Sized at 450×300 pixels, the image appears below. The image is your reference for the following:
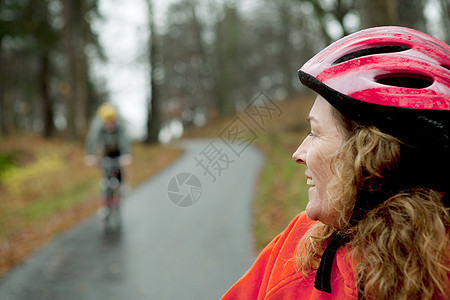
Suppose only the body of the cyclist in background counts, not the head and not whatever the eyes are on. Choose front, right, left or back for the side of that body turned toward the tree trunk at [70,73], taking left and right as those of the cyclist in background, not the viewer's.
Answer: back

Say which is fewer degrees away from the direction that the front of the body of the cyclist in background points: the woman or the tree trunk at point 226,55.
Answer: the woman

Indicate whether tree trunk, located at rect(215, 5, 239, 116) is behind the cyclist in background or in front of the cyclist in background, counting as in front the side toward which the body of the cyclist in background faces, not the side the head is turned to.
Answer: behind

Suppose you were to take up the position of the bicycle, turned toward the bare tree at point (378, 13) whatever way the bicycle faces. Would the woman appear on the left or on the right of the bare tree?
right

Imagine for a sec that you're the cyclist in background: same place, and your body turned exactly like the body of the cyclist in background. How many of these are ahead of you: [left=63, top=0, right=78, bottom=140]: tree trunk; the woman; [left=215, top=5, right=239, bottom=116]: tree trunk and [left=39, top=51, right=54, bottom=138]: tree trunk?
1

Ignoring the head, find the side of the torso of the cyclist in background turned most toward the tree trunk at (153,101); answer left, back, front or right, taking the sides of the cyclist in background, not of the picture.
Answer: back

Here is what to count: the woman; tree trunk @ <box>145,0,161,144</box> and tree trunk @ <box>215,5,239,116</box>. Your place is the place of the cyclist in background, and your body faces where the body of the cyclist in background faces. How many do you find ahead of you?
1

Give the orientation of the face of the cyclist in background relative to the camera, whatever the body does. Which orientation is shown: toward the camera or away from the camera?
toward the camera

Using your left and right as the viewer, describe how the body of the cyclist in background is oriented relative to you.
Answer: facing the viewer

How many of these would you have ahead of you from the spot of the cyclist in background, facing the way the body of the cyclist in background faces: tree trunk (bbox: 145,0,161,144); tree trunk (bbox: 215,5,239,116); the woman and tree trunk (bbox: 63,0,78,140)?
1

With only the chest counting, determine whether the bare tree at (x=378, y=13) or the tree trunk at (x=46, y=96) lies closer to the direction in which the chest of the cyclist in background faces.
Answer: the bare tree

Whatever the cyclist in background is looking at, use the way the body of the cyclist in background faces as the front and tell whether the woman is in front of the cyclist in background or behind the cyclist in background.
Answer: in front
